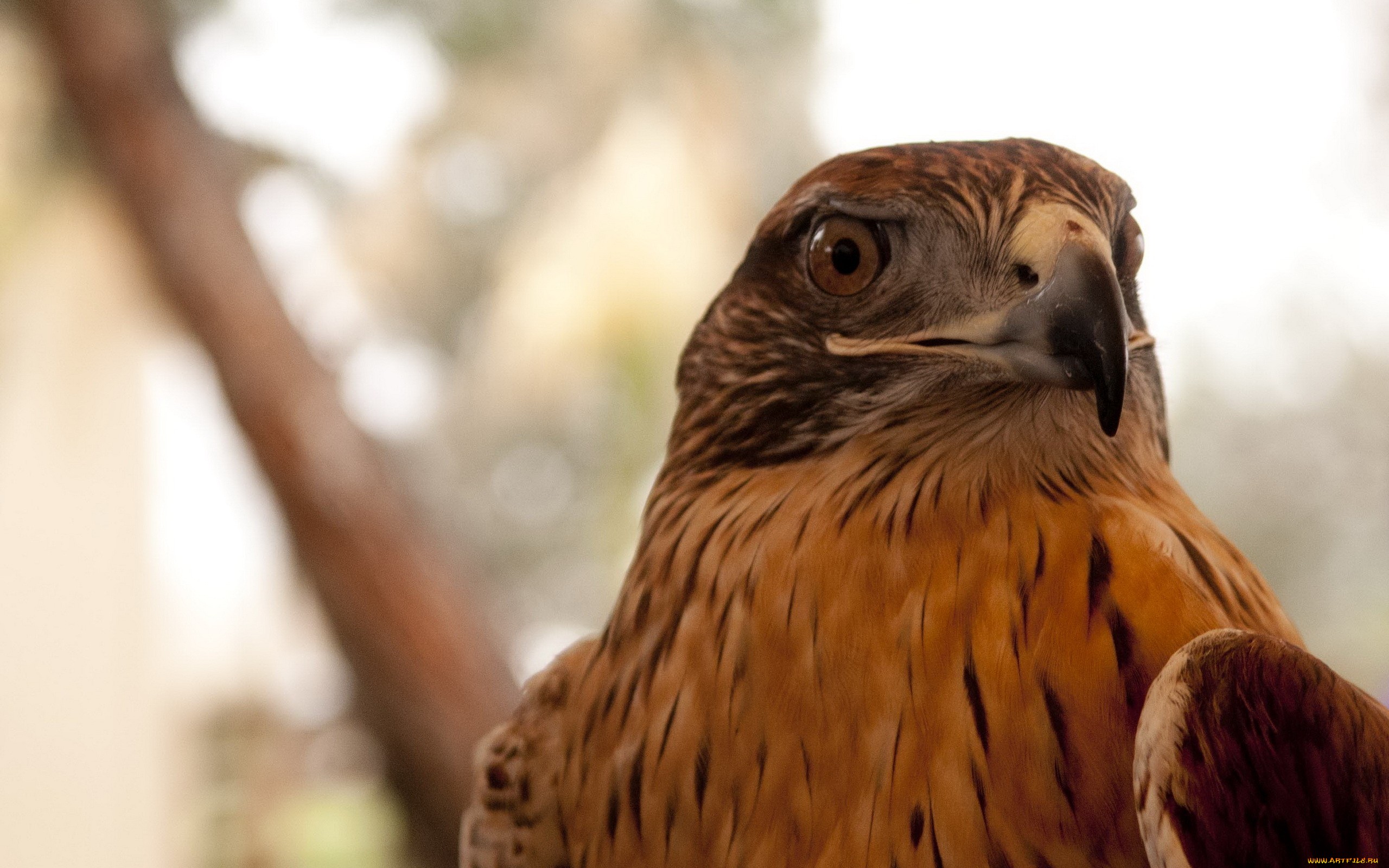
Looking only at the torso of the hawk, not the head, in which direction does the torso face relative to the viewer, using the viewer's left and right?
facing the viewer and to the right of the viewer

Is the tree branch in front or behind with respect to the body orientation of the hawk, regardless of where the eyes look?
behind
